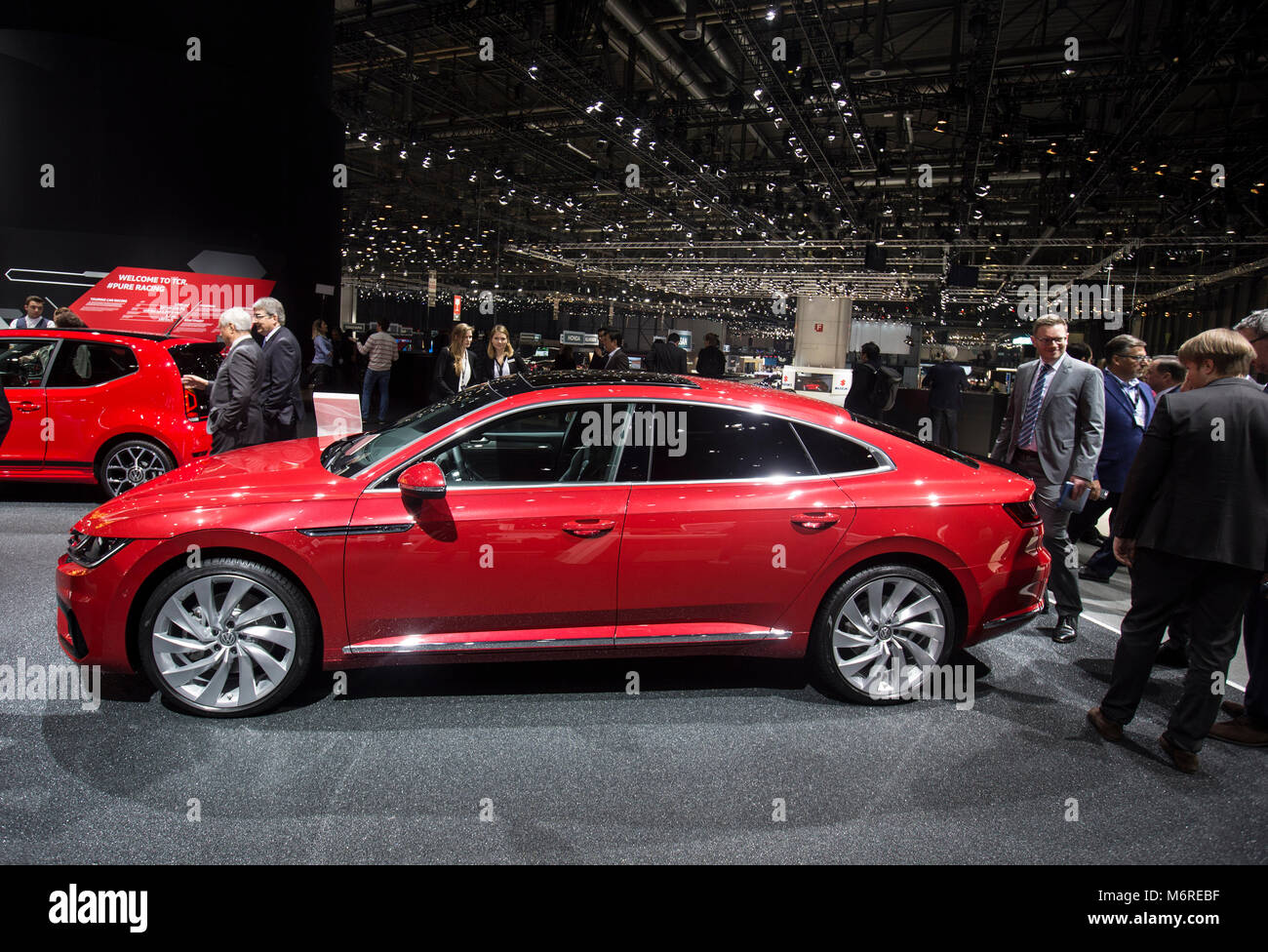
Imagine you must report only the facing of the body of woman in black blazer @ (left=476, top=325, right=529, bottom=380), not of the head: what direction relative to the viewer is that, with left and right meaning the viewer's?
facing the viewer

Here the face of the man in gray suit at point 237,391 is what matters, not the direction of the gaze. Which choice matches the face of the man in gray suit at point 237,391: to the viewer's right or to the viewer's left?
to the viewer's left

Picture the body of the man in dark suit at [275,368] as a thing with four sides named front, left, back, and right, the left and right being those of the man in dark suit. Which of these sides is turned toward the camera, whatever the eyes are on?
left

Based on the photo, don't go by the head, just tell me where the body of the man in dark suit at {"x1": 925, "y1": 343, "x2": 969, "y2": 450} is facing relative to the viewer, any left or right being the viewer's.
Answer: facing away from the viewer

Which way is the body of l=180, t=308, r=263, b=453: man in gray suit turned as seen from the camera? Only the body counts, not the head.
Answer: to the viewer's left

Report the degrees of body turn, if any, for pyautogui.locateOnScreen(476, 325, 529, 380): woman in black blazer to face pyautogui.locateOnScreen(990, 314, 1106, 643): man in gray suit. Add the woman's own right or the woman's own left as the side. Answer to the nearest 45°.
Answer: approximately 45° to the woman's own left

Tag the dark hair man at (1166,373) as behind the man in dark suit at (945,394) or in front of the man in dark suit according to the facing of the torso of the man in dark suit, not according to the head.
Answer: behind

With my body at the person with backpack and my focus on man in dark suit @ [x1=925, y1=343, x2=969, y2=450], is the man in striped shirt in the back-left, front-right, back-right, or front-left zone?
back-left

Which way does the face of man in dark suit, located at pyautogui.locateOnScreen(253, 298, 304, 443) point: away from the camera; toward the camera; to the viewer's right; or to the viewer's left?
to the viewer's left

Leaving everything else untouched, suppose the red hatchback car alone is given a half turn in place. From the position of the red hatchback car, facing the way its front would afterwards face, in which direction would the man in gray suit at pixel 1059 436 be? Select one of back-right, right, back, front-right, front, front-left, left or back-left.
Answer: front-right

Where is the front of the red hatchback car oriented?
to the viewer's left
